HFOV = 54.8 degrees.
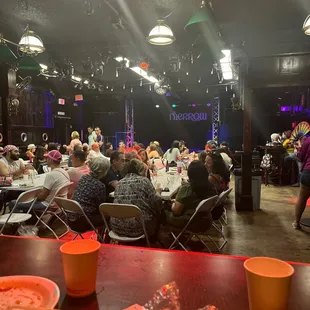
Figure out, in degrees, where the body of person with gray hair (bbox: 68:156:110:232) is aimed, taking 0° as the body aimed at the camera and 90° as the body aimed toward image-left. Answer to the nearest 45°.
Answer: approximately 225°

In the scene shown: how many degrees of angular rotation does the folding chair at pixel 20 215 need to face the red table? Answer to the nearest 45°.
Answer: approximately 135° to its left

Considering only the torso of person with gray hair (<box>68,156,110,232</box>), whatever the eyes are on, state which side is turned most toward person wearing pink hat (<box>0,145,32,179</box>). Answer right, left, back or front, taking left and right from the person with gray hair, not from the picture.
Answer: left

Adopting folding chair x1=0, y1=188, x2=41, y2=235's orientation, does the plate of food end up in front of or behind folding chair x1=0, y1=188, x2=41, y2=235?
behind

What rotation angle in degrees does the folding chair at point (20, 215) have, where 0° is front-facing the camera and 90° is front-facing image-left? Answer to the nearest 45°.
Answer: approximately 135°

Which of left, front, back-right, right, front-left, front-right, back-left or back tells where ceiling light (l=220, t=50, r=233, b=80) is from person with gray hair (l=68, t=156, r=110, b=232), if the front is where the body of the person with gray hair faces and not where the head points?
front

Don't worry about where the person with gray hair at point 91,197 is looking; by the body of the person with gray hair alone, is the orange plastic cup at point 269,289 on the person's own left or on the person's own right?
on the person's own right
